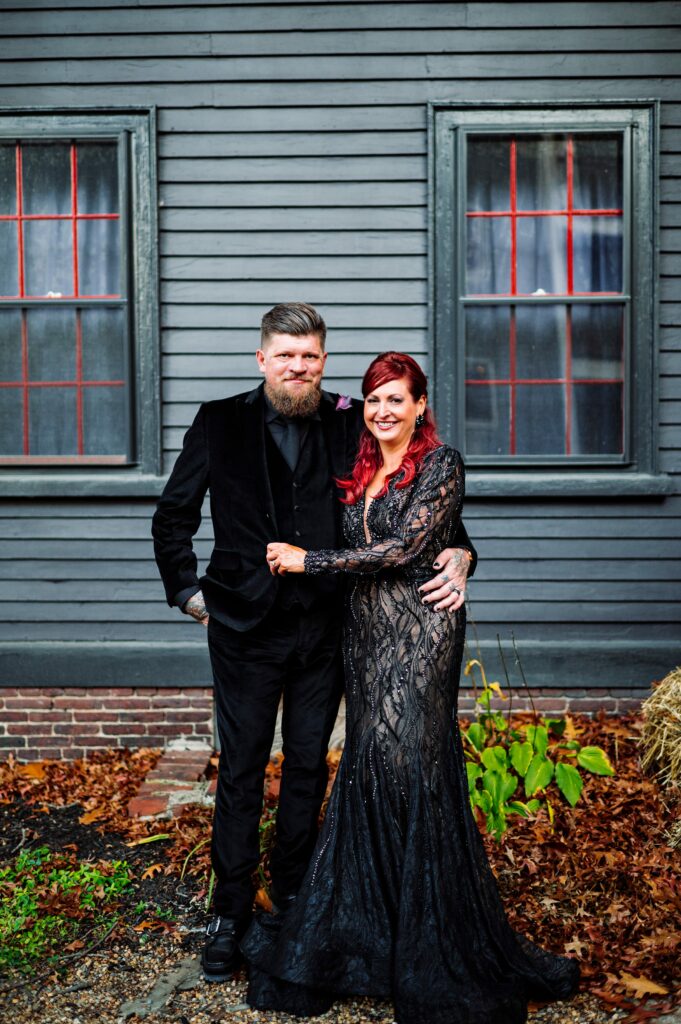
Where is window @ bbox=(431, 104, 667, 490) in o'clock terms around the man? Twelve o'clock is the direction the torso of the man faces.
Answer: The window is roughly at 7 o'clock from the man.

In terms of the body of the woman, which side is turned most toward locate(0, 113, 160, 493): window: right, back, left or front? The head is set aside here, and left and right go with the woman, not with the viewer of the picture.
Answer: right

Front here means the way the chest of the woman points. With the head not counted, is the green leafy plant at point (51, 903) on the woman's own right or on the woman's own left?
on the woman's own right

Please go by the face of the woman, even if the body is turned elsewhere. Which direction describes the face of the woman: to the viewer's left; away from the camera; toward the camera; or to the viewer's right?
toward the camera

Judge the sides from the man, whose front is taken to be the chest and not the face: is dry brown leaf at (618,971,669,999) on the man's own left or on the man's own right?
on the man's own left

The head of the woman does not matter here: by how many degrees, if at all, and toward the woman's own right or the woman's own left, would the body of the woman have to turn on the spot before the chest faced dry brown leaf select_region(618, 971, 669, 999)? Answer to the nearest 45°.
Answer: approximately 135° to the woman's own left

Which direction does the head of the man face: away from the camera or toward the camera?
toward the camera

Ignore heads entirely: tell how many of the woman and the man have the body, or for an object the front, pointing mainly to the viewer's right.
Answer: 0

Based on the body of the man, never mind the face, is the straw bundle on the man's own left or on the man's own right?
on the man's own left

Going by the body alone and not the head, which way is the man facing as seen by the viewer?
toward the camera

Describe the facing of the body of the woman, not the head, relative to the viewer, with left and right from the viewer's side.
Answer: facing the viewer and to the left of the viewer
